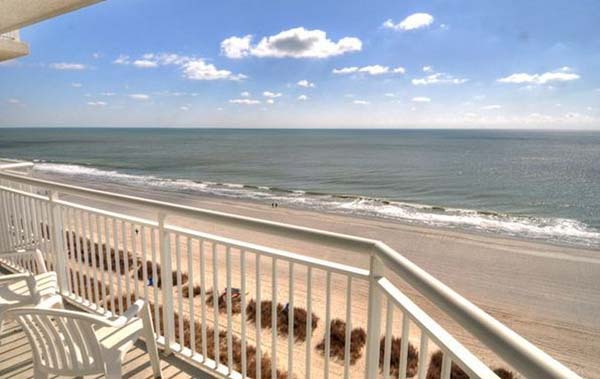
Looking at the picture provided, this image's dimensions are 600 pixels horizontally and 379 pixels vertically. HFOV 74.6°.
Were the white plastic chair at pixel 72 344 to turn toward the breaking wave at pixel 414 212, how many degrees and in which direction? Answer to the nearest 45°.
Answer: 0° — it already faces it

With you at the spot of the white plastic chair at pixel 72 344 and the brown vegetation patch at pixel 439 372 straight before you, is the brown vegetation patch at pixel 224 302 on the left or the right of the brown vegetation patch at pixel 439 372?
left

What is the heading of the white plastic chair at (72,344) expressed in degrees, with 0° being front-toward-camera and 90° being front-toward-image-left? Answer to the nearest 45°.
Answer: approximately 225°

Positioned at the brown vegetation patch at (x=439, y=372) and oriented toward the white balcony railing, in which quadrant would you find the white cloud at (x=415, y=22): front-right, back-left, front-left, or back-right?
back-right

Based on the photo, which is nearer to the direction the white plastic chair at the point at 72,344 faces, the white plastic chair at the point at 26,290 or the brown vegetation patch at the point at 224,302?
the brown vegetation patch

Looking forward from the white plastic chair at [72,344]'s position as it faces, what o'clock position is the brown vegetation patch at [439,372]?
The brown vegetation patch is roughly at 1 o'clock from the white plastic chair.

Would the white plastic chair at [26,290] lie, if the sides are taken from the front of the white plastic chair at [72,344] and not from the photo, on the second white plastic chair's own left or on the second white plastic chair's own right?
on the second white plastic chair's own left

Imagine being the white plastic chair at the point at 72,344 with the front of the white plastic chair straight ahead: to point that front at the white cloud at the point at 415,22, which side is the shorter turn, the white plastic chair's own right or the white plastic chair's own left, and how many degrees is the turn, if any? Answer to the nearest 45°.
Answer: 0° — it already faces it

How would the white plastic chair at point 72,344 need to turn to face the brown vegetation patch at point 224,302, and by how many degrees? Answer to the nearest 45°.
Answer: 0° — it already faces it
